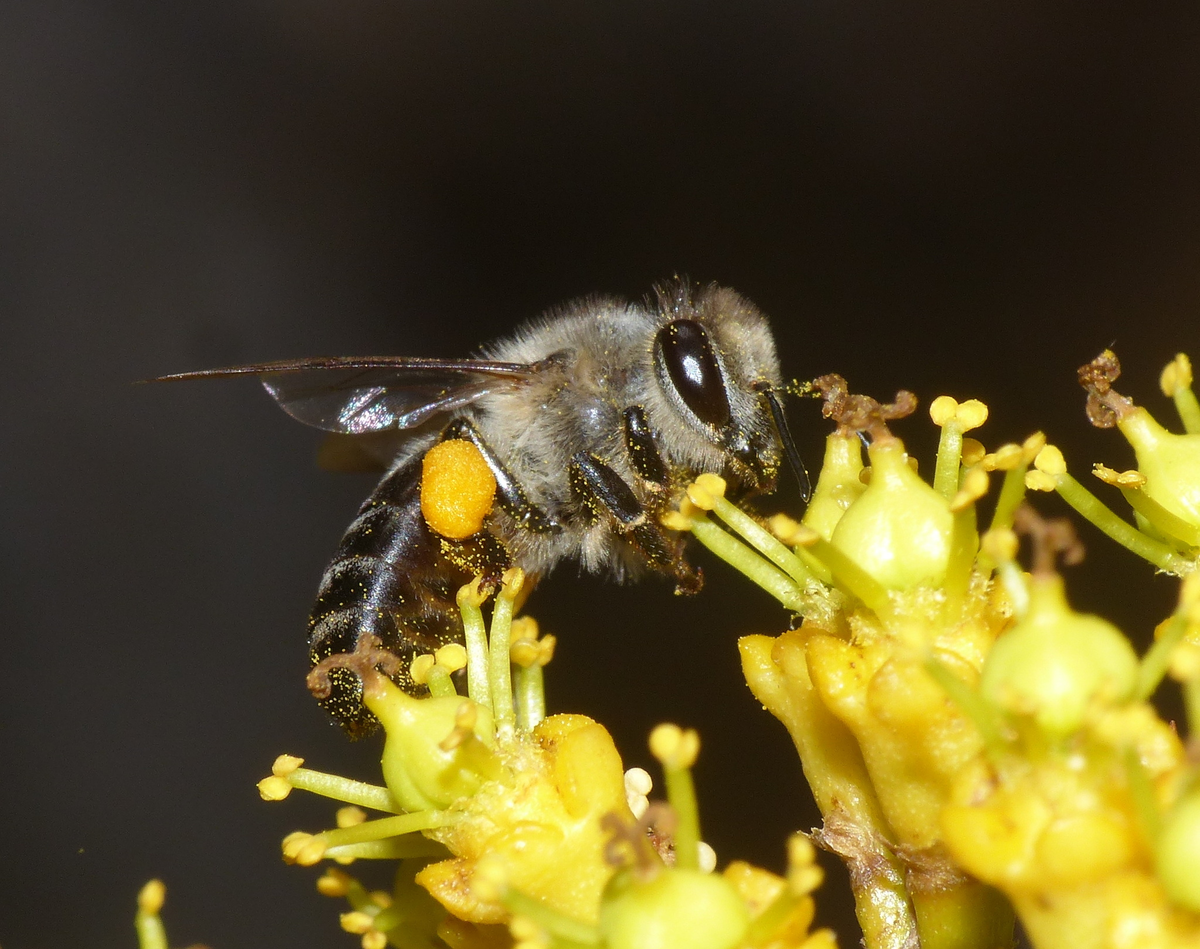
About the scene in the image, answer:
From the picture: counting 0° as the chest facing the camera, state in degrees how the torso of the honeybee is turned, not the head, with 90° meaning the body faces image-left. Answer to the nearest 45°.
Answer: approximately 270°
